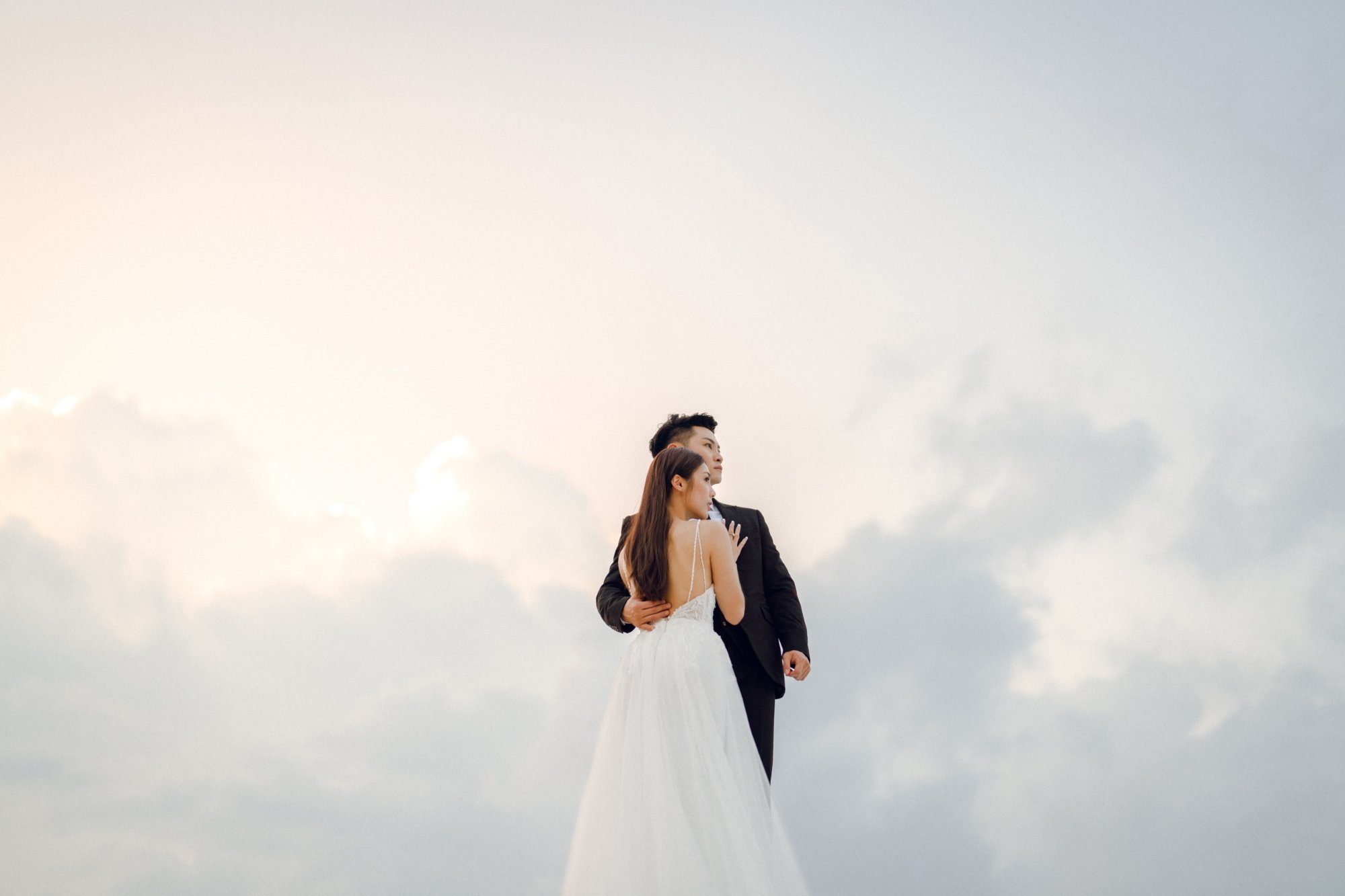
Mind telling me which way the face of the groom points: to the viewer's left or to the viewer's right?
to the viewer's right

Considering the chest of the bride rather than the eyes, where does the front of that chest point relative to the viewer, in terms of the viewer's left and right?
facing away from the viewer and to the right of the viewer

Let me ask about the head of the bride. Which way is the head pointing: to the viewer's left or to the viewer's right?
to the viewer's right
